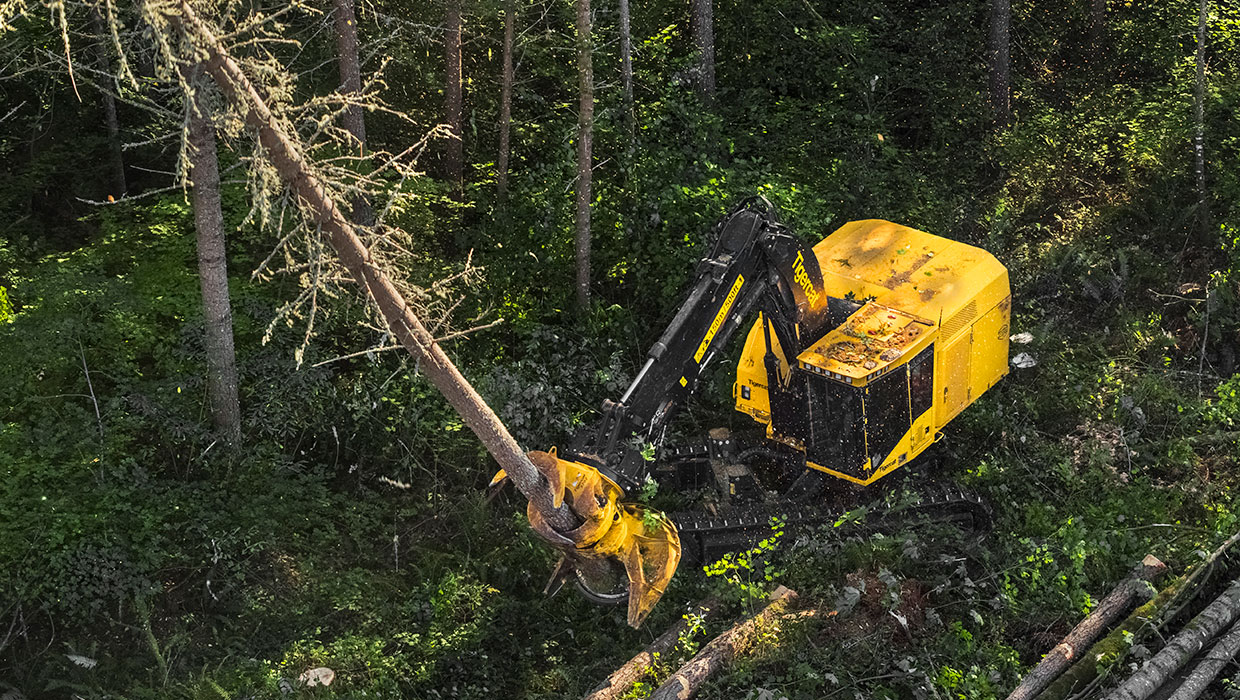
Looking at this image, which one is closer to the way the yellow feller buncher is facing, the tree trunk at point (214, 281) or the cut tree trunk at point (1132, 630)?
the tree trunk

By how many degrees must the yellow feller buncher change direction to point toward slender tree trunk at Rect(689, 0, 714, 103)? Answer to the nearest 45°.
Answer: approximately 135° to its right

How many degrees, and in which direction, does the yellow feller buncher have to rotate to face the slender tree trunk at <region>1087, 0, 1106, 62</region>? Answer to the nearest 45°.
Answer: approximately 180°

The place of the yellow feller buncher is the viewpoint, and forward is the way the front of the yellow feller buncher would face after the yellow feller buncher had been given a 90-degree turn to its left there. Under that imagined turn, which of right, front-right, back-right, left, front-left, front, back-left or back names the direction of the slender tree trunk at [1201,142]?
left

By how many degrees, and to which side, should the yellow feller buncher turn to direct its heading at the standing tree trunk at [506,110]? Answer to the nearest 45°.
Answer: approximately 90° to its right

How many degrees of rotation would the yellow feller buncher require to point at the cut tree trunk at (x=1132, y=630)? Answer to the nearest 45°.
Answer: approximately 90° to its left

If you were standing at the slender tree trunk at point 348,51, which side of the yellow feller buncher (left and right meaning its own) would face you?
right

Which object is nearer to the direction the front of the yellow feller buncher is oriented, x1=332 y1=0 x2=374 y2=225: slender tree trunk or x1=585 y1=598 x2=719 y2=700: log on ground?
the log on ground

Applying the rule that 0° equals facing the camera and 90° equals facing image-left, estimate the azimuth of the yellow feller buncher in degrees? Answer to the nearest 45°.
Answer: approximately 45°

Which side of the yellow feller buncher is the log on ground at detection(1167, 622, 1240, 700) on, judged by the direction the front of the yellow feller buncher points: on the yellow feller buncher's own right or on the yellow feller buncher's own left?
on the yellow feller buncher's own left

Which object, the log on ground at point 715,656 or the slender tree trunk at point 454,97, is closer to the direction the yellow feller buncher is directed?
the log on ground

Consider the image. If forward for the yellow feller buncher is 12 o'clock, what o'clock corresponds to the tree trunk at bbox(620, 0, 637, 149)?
The tree trunk is roughly at 4 o'clock from the yellow feller buncher.

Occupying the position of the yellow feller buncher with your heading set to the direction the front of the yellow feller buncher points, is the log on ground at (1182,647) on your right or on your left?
on your left

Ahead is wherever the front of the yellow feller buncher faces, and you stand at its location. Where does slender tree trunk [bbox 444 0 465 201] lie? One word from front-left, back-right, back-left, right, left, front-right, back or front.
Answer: right

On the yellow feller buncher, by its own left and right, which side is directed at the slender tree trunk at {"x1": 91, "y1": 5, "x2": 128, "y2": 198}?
right
